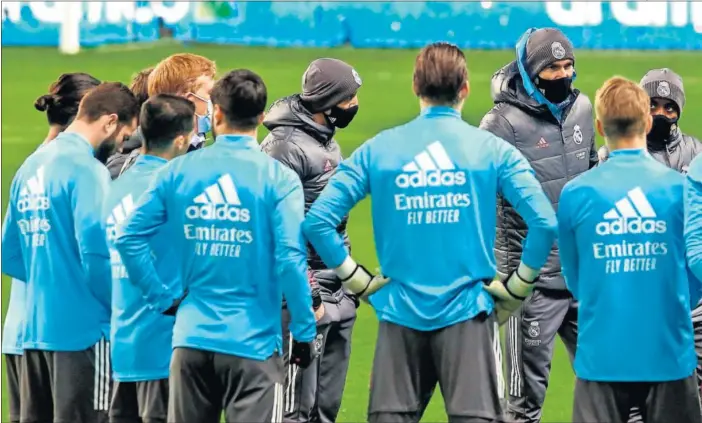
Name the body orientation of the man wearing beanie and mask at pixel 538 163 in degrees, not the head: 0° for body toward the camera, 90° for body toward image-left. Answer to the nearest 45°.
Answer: approximately 315°

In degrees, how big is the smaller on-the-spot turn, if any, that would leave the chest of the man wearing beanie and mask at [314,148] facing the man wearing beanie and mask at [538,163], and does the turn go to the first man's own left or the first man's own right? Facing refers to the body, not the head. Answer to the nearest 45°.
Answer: approximately 45° to the first man's own left

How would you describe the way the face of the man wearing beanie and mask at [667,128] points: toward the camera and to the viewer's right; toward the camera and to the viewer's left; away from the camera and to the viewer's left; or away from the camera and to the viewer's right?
toward the camera and to the viewer's left

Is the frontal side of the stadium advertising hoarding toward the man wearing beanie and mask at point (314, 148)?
yes

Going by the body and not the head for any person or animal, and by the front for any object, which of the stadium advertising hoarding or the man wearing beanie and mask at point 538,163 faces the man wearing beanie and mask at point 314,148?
the stadium advertising hoarding

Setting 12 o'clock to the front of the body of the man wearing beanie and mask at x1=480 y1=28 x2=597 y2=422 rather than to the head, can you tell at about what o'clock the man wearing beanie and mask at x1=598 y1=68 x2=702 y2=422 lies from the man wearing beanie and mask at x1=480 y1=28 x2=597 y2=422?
the man wearing beanie and mask at x1=598 y1=68 x2=702 y2=422 is roughly at 10 o'clock from the man wearing beanie and mask at x1=480 y1=28 x2=597 y2=422.

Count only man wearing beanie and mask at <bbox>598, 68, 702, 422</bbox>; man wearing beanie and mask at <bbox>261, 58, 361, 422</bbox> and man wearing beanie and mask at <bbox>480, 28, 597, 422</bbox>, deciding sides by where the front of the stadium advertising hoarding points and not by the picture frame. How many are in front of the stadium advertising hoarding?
3

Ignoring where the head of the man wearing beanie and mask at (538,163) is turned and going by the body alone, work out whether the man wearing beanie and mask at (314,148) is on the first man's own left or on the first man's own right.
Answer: on the first man's own right

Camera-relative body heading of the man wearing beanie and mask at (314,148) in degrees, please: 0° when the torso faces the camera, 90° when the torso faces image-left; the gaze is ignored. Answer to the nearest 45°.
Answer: approximately 315°

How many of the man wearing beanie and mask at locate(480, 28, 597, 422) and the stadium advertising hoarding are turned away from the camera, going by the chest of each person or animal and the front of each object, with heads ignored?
0

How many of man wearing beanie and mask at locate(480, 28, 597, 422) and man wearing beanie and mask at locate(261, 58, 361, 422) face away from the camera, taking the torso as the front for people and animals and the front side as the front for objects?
0

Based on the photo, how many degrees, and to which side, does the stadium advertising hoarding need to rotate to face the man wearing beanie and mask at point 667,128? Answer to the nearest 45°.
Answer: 0° — it already faces them
